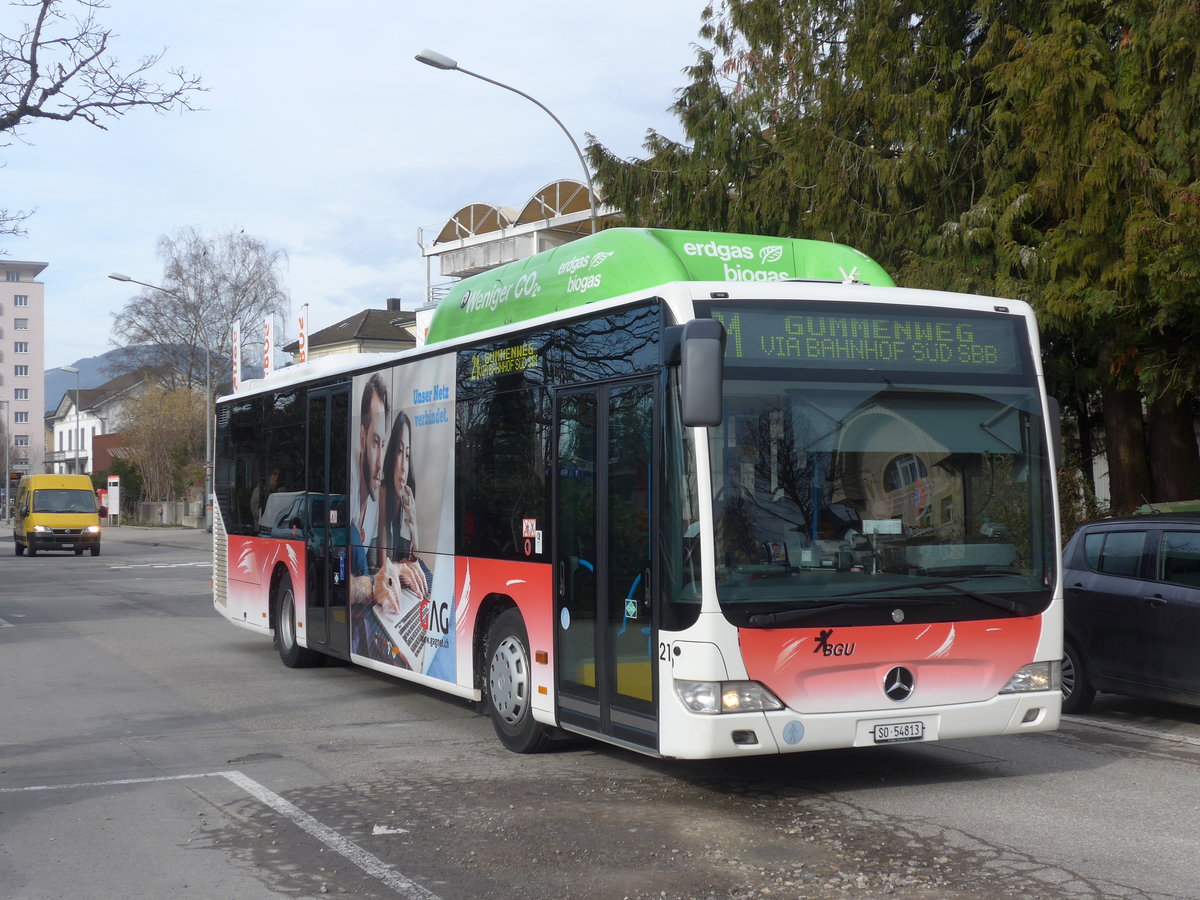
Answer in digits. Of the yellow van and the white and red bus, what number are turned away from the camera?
0

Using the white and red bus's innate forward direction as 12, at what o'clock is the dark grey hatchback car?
The dark grey hatchback car is roughly at 11 o'clock from the white and red bus.

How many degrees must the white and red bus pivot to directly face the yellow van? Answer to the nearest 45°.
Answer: approximately 180°

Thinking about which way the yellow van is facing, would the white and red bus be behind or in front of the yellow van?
in front

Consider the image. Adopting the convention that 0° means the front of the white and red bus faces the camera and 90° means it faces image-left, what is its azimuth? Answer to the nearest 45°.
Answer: approximately 315°

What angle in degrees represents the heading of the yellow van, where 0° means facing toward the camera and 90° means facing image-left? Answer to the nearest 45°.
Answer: approximately 0°

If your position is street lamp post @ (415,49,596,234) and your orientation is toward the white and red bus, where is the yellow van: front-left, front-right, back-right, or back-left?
back-right

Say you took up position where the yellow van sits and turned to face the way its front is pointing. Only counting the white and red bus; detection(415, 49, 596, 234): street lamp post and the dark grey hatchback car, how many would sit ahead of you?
3

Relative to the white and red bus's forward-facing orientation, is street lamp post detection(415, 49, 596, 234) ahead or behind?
behind
